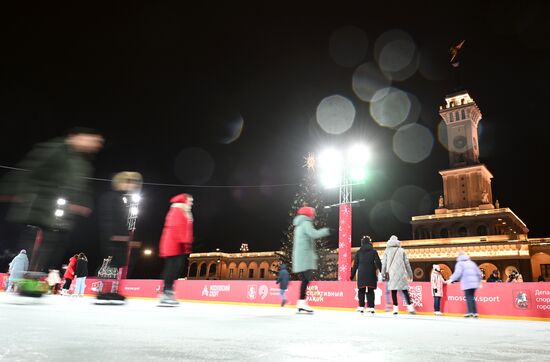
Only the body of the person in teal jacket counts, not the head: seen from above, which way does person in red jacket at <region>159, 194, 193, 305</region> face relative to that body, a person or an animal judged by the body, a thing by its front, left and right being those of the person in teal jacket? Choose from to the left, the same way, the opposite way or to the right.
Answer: the same way

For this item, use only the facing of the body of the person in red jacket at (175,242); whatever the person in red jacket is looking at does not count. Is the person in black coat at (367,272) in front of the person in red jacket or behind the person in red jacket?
in front

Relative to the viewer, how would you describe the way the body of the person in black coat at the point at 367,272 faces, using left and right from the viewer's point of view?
facing away from the viewer

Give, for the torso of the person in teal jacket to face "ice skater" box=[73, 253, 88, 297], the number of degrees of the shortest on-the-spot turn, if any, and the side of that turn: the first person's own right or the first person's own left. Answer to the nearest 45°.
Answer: approximately 135° to the first person's own left

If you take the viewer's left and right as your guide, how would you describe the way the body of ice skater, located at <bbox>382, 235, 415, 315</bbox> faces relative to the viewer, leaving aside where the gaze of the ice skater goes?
facing away from the viewer

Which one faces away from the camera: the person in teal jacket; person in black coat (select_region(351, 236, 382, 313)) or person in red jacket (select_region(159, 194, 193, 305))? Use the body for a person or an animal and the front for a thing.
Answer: the person in black coat

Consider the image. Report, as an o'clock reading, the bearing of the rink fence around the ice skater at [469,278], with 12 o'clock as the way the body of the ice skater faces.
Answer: The rink fence is roughly at 12 o'clock from the ice skater.

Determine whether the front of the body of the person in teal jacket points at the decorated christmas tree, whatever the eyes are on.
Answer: no

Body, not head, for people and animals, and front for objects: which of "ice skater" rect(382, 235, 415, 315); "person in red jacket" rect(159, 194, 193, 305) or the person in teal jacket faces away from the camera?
the ice skater

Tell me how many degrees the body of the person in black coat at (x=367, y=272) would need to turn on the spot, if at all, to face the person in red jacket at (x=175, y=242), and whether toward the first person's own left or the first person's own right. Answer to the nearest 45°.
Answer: approximately 135° to the first person's own left

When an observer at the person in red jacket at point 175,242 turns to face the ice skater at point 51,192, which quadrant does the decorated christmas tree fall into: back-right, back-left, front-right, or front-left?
back-right

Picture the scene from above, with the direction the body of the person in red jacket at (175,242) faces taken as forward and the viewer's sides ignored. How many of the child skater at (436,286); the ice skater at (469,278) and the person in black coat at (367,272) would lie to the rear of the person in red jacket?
0

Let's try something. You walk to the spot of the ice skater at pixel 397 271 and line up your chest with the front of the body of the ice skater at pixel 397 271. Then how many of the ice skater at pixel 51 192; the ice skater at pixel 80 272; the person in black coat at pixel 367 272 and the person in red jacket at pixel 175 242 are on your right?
0

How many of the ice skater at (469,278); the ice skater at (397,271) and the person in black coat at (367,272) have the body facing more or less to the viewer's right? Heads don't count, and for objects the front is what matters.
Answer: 0
